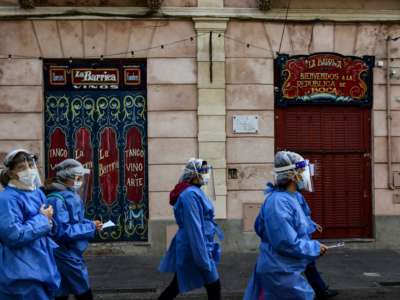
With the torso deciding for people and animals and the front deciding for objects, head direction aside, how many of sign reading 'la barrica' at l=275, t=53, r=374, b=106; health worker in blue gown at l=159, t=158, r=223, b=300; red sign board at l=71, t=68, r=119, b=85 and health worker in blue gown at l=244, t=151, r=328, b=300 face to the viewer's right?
2

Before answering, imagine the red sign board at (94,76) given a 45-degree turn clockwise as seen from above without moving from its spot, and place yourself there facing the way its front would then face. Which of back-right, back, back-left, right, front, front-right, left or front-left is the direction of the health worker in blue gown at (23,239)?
front-left

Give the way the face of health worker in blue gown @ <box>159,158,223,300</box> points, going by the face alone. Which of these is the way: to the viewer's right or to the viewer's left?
to the viewer's right

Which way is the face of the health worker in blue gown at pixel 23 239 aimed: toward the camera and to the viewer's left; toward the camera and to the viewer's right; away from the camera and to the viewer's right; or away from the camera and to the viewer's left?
toward the camera and to the viewer's right

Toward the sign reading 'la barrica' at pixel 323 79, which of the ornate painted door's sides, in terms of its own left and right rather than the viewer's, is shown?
left

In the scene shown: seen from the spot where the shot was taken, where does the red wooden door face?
facing the viewer

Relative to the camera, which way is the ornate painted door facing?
toward the camera

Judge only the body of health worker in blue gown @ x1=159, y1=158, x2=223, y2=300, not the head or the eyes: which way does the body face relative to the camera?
to the viewer's right

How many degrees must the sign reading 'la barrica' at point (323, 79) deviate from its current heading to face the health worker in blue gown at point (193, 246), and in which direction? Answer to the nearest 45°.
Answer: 0° — it already faces them

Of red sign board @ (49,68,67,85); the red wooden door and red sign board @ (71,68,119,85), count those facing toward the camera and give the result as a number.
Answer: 3

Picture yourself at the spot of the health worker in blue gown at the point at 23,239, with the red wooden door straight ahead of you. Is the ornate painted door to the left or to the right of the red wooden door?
left

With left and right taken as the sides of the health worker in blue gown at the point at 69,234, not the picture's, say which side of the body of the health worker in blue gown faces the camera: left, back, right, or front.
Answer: right

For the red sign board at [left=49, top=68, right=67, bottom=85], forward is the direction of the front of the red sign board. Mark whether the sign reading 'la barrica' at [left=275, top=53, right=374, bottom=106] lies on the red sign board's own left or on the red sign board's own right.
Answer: on the red sign board's own left

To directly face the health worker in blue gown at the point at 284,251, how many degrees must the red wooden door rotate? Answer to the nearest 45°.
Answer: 0° — it already faces them

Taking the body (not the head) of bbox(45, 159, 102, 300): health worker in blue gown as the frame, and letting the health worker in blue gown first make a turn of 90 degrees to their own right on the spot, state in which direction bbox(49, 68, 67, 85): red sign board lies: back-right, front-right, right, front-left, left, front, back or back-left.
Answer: back

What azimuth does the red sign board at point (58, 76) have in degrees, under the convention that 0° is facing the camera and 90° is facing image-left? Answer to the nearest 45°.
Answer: approximately 0°

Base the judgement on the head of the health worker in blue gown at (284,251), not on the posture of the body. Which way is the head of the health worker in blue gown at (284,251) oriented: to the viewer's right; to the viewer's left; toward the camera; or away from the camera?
to the viewer's right

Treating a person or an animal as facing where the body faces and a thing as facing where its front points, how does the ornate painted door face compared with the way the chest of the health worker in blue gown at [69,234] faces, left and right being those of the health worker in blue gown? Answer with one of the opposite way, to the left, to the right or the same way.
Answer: to the right

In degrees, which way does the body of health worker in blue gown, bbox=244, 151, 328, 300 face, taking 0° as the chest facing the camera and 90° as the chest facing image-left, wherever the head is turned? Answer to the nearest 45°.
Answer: approximately 270°
